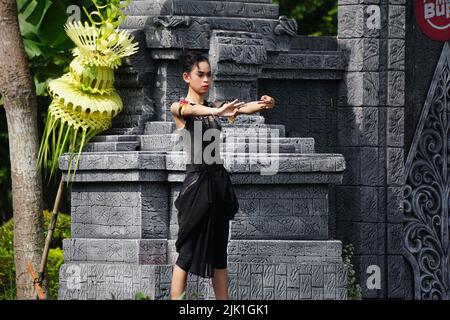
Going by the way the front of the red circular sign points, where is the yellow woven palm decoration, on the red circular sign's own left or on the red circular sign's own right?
on the red circular sign's own right

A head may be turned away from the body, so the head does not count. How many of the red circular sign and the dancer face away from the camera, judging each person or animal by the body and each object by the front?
0

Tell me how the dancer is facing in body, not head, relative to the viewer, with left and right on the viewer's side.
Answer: facing the viewer and to the right of the viewer

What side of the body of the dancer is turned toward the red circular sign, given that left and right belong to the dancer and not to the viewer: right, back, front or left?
left

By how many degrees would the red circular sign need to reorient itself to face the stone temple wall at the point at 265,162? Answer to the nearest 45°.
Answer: approximately 45° to its right

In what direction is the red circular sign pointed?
toward the camera

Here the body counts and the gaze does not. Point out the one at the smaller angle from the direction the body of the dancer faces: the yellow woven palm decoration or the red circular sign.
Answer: the red circular sign

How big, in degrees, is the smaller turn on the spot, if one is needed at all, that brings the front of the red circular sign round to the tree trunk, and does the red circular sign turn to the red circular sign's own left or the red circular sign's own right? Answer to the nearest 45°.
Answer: approximately 45° to the red circular sign's own right
